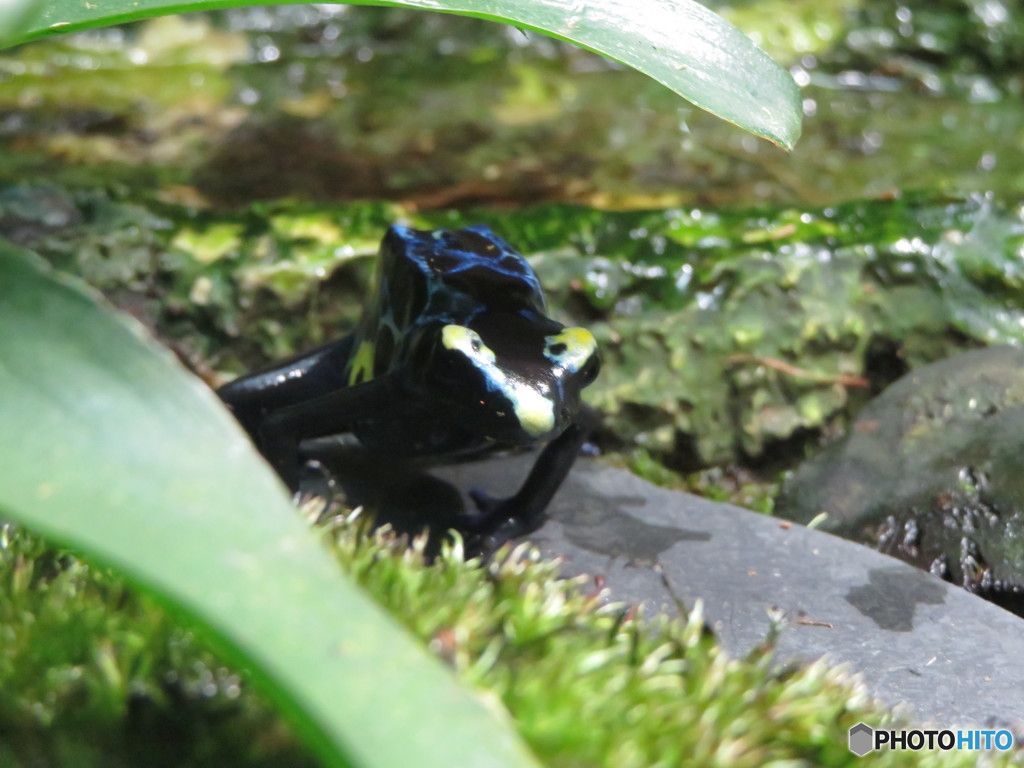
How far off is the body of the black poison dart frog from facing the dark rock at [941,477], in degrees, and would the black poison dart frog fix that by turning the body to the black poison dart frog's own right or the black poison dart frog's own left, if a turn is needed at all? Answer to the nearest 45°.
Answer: approximately 45° to the black poison dart frog's own left

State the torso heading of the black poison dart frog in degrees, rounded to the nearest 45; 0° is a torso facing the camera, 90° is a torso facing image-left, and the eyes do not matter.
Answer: approximately 315°
